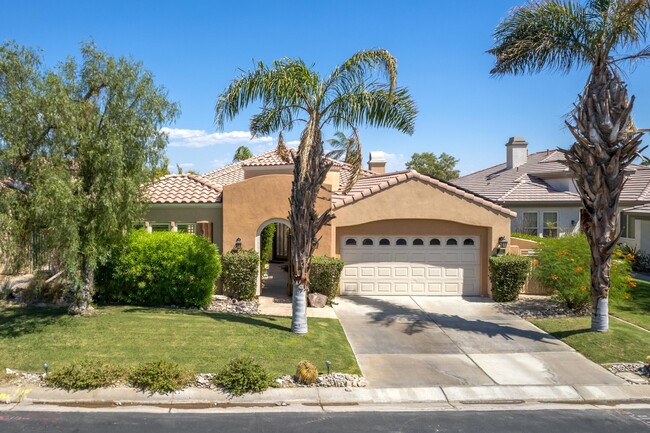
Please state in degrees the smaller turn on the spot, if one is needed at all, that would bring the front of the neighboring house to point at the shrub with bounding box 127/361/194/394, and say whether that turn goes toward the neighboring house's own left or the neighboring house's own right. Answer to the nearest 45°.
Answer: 0° — it already faces it

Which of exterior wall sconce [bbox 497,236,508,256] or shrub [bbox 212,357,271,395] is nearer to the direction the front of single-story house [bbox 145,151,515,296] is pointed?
the shrub

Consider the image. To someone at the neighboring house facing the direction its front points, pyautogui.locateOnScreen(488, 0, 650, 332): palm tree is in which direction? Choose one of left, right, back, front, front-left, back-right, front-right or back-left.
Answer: front

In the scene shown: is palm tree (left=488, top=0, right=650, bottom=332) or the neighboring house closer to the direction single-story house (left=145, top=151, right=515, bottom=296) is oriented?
the palm tree

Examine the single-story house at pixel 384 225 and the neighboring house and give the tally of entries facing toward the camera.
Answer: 2

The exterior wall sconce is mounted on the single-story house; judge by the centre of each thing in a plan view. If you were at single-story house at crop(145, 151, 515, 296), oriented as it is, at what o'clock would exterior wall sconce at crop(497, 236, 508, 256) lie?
The exterior wall sconce is roughly at 9 o'clock from the single-story house.

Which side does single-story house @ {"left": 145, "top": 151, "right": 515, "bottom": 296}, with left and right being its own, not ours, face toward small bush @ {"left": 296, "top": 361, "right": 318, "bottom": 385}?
front

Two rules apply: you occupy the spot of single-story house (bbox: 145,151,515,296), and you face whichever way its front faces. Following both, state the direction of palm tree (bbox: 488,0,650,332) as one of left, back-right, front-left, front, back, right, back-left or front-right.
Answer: front-left

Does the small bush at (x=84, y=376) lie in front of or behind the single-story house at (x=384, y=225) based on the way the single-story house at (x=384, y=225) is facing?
in front

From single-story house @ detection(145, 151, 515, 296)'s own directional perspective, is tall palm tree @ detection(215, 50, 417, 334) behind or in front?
in front

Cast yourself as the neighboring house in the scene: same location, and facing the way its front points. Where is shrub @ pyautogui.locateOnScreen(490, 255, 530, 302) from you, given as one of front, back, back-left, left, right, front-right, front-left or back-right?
front

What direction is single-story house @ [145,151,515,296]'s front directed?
toward the camera

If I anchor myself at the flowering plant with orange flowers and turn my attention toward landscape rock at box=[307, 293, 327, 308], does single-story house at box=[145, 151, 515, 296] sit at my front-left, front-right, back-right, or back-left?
front-right

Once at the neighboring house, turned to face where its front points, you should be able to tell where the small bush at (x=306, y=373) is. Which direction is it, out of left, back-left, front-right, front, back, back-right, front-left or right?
front
